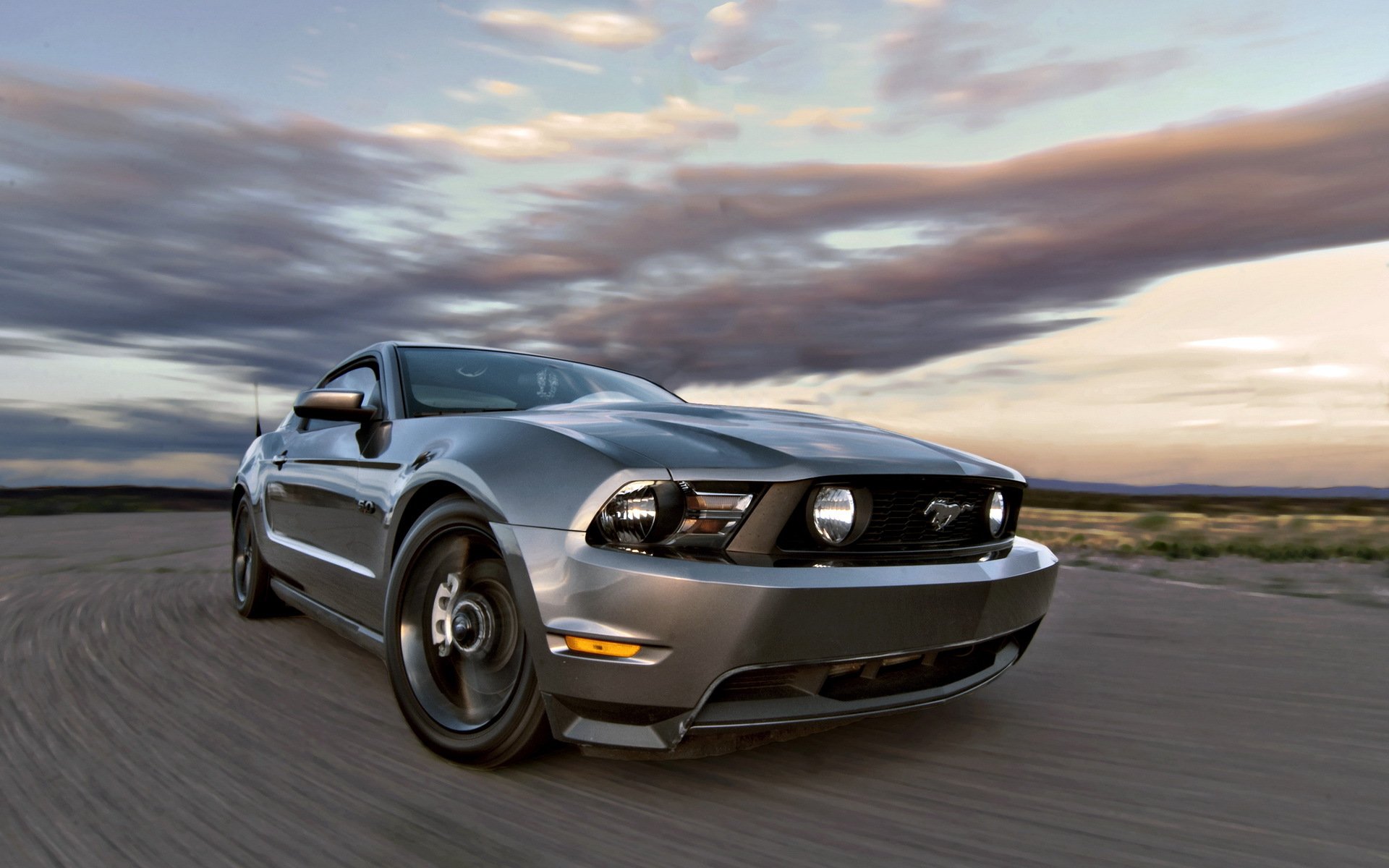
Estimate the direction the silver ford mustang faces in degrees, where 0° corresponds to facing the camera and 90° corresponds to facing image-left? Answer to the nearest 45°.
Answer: approximately 315°
